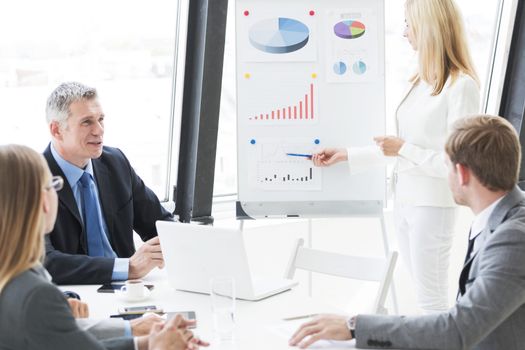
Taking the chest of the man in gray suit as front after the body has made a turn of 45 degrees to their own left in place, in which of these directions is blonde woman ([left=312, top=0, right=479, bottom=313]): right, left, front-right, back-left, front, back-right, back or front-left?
back-right

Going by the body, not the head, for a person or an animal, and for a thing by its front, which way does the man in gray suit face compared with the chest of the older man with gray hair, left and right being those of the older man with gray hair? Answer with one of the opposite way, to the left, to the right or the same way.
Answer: the opposite way

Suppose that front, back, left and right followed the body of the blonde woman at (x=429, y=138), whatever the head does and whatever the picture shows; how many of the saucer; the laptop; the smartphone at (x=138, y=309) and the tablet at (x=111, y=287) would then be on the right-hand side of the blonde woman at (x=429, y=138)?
0

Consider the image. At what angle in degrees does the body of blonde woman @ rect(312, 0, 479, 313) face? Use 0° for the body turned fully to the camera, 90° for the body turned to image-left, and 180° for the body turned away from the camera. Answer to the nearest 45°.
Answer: approximately 90°

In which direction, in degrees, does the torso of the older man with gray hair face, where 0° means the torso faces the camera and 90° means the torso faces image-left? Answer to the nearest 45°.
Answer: approximately 315°

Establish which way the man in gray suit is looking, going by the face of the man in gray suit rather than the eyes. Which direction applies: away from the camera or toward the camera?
away from the camera

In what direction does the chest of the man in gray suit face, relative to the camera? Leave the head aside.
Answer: to the viewer's left

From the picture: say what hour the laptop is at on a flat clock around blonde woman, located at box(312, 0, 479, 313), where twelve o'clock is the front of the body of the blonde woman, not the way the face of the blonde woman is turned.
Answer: The laptop is roughly at 10 o'clock from the blonde woman.

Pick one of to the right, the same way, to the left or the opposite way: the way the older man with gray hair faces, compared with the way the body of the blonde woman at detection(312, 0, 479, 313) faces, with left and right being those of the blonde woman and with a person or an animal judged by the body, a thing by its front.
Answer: the opposite way

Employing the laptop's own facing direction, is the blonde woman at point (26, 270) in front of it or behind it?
behind

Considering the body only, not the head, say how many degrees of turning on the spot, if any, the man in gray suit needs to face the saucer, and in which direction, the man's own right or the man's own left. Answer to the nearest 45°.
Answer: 0° — they already face it

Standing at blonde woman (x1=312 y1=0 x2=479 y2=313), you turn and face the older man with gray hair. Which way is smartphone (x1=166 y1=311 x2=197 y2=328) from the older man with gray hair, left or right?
left

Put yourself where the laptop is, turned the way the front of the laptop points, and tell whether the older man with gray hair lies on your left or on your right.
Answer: on your left
